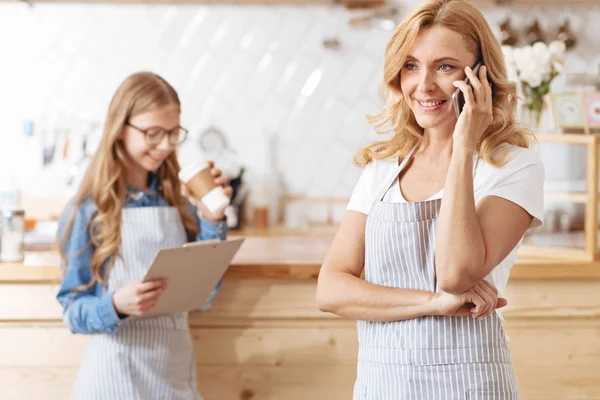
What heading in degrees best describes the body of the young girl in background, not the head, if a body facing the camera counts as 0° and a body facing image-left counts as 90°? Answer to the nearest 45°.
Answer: approximately 315°

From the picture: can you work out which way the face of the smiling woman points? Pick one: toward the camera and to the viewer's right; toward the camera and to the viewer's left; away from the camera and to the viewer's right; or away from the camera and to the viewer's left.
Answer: toward the camera and to the viewer's left

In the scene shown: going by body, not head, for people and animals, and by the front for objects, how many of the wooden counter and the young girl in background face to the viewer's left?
0

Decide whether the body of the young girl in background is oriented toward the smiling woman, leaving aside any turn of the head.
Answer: yes

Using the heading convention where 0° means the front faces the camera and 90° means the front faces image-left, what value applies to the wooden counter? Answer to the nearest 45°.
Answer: approximately 0°
